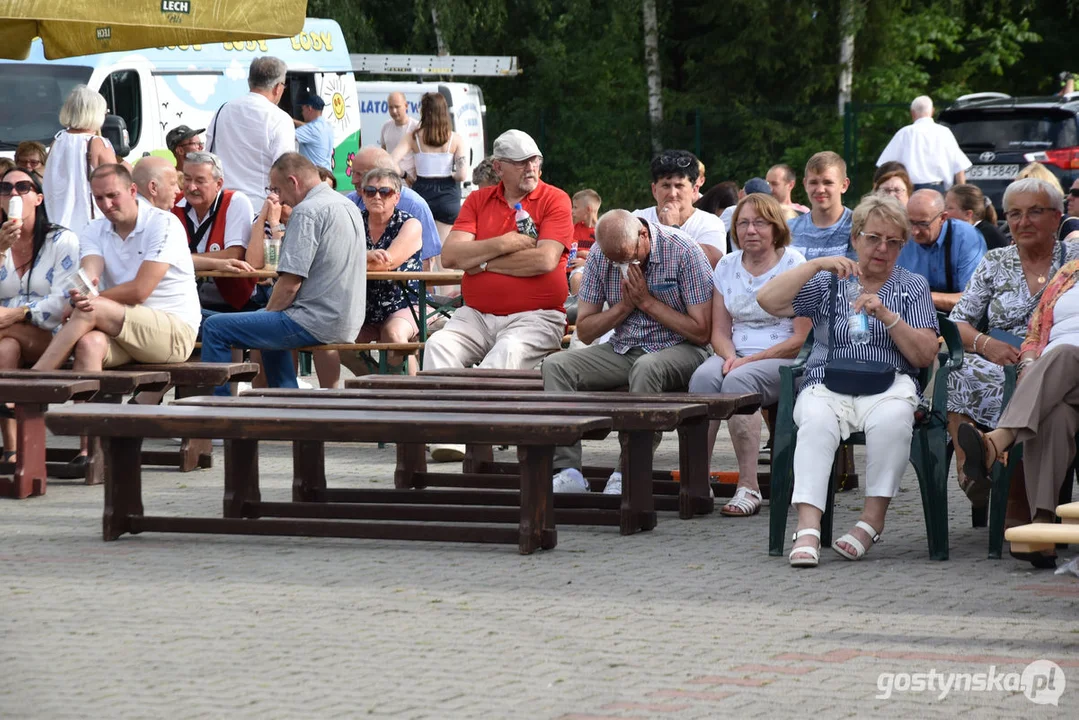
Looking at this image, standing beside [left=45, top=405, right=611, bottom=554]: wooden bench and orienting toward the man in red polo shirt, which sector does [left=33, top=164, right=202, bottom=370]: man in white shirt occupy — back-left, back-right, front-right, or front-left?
front-left

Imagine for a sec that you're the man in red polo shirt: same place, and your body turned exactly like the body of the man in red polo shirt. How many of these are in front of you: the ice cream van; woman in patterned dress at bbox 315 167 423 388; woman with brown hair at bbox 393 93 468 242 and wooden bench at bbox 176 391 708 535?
1

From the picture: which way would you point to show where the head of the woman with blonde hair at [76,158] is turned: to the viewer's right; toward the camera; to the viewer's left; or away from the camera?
away from the camera

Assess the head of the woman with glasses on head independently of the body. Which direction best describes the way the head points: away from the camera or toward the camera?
toward the camera

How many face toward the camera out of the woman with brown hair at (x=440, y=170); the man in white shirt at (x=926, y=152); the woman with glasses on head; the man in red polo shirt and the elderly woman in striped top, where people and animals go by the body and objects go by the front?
3

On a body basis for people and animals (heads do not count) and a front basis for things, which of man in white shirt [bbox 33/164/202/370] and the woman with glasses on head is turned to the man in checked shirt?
the woman with glasses on head

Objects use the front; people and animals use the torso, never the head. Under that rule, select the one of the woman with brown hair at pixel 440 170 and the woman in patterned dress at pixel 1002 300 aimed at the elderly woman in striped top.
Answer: the woman in patterned dress

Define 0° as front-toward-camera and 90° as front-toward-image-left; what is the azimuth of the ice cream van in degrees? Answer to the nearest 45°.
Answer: approximately 45°

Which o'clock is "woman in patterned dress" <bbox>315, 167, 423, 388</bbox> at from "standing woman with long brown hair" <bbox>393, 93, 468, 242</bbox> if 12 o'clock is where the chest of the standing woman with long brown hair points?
The woman in patterned dress is roughly at 6 o'clock from the standing woman with long brown hair.

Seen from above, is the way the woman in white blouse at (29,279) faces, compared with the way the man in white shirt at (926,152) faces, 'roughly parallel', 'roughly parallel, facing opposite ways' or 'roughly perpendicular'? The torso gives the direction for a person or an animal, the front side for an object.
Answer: roughly parallel, facing opposite ways

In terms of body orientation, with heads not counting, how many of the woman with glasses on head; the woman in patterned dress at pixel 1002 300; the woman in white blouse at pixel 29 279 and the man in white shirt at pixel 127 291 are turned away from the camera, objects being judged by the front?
0

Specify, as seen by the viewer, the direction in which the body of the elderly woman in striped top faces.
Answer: toward the camera

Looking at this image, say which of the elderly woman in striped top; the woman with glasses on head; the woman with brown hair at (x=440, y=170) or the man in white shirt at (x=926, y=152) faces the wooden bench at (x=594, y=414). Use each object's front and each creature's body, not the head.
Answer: the woman with glasses on head

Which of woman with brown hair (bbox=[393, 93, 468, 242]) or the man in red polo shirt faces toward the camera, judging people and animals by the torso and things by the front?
the man in red polo shirt

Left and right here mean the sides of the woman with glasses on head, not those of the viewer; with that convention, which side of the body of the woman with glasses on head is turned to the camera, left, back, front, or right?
front
